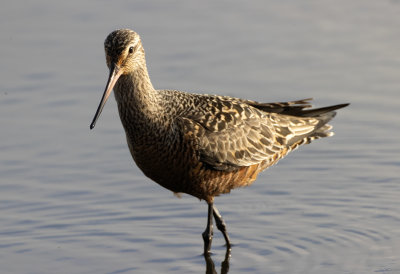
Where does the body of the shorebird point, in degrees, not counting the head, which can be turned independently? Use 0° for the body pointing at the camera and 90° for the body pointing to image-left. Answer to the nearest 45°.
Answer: approximately 45°
